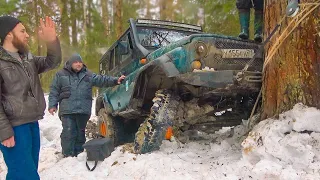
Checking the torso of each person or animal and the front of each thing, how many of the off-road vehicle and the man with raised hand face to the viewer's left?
0

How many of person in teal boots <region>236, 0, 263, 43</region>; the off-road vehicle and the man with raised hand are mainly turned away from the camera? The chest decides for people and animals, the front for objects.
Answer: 0

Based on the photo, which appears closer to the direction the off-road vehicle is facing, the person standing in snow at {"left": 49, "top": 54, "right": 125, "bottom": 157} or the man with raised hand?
the man with raised hand

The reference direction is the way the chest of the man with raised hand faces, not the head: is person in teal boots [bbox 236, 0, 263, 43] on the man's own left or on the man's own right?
on the man's own left

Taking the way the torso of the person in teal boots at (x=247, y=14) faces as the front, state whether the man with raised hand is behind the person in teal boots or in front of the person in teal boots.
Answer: in front

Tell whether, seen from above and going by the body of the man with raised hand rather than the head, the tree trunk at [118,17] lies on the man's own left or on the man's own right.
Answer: on the man's own left

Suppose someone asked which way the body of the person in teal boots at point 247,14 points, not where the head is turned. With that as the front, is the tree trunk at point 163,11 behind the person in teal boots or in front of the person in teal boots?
behind

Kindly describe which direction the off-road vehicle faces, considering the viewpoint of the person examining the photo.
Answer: facing the viewer and to the right of the viewer

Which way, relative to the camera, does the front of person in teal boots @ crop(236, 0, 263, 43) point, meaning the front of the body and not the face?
toward the camera

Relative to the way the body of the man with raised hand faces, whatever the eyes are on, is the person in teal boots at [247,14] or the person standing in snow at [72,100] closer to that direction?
the person in teal boots

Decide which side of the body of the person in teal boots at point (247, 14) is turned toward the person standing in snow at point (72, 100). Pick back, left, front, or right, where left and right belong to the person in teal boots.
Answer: right

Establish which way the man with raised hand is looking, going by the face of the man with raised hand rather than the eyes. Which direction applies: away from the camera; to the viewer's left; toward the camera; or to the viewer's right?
to the viewer's right

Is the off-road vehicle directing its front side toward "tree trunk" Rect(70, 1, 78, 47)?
no

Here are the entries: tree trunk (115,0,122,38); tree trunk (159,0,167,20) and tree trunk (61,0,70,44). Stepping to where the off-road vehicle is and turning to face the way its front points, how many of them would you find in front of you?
0

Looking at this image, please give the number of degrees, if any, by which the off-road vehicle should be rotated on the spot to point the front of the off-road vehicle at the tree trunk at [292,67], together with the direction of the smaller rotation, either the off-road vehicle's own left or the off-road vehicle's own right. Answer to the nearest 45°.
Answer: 0° — it already faces it

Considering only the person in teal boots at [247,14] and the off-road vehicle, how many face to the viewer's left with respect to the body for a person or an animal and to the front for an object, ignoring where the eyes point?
0

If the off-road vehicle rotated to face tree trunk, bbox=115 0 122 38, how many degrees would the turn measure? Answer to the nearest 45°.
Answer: approximately 135° to its left
